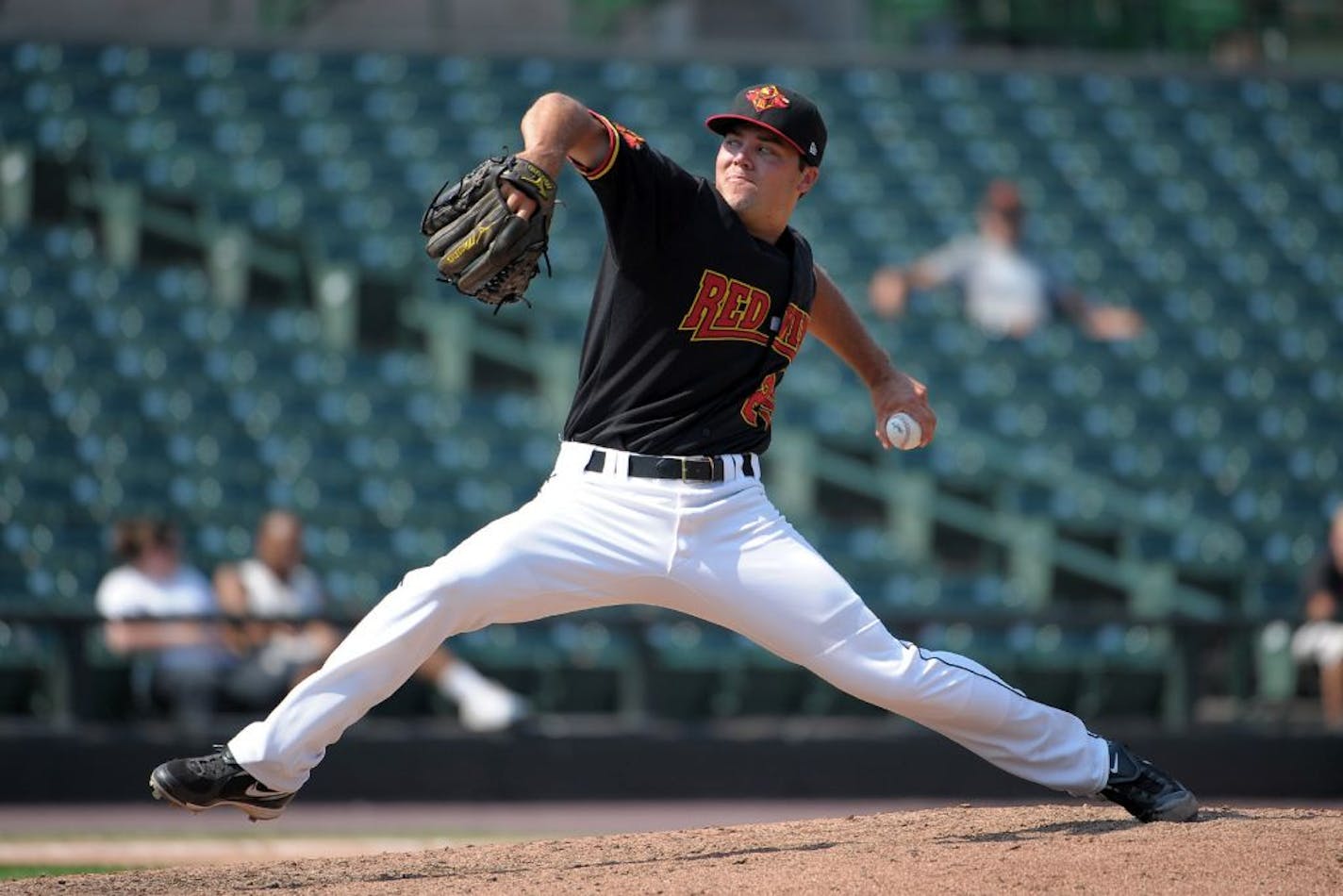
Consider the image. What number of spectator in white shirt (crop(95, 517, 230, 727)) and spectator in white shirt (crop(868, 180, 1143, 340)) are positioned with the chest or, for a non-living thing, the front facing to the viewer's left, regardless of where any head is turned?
0

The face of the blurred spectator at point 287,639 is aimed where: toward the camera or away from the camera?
toward the camera

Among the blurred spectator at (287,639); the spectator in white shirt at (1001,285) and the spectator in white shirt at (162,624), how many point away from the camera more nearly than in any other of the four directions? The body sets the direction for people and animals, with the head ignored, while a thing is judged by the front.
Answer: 0

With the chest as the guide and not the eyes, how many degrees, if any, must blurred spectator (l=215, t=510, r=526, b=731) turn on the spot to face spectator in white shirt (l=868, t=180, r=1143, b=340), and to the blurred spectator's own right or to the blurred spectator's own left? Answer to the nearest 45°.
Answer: approximately 90° to the blurred spectator's own left

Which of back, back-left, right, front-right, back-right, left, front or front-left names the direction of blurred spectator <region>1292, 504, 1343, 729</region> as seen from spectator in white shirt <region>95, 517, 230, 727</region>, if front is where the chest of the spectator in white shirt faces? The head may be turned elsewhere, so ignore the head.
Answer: front-left

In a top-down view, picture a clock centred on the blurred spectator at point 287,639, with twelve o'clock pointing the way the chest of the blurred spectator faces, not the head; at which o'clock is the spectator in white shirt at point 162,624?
The spectator in white shirt is roughly at 4 o'clock from the blurred spectator.

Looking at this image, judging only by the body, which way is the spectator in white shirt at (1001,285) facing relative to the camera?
toward the camera

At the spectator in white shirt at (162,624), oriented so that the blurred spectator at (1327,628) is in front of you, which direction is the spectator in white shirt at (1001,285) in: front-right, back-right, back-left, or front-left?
front-left

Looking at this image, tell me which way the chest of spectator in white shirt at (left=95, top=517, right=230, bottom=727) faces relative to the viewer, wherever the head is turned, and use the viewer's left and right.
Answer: facing the viewer and to the right of the viewer

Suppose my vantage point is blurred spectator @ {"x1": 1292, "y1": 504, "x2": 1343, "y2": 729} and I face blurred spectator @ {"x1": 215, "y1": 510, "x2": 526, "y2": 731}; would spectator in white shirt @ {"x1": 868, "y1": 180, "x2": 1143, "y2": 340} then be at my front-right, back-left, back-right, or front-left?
front-right

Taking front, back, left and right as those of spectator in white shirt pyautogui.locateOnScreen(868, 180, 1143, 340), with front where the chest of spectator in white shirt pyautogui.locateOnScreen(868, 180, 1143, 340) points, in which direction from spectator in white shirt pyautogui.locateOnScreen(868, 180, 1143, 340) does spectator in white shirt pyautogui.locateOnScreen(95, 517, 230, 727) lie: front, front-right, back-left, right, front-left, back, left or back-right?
front-right

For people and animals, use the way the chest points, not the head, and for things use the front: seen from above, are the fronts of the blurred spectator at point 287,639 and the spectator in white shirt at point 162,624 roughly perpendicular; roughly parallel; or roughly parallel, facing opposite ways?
roughly parallel

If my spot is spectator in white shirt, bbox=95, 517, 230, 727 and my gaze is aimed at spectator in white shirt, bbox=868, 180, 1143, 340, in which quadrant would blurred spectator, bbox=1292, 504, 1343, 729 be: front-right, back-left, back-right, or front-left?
front-right

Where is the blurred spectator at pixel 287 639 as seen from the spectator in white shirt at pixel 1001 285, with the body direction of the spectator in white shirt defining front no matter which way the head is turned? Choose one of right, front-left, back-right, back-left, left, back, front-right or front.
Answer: front-right
